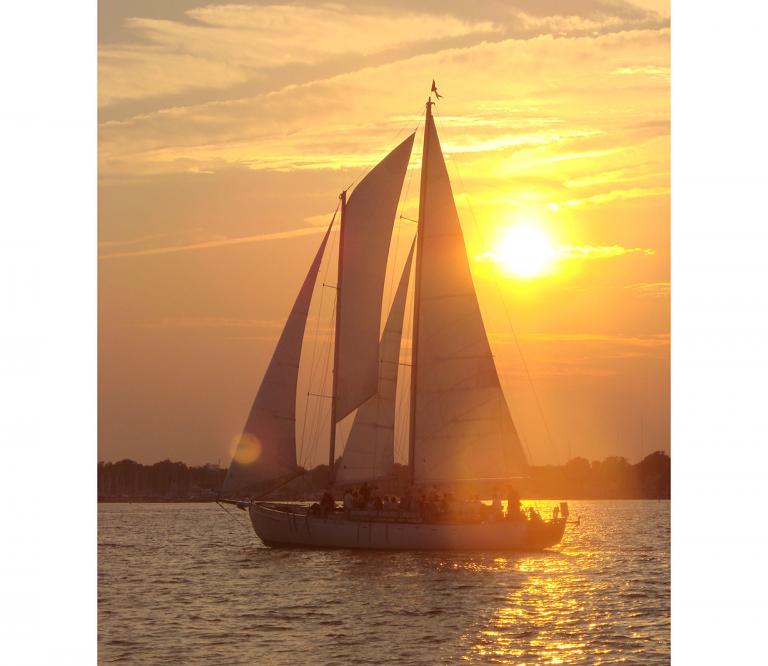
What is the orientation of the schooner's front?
to the viewer's left
